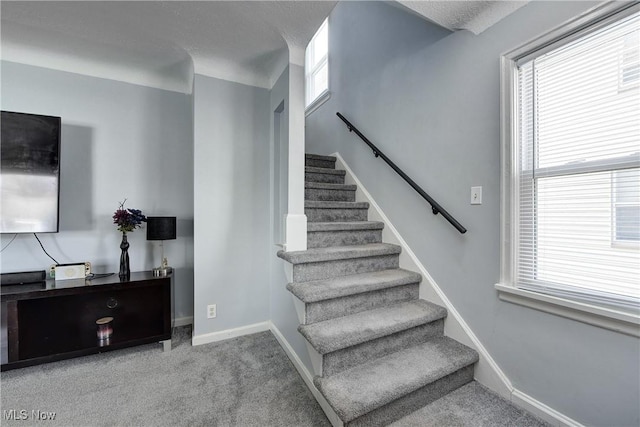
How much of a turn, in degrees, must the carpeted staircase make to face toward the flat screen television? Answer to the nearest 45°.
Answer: approximately 135° to its right

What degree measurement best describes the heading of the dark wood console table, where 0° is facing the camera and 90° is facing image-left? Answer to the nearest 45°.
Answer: approximately 0°

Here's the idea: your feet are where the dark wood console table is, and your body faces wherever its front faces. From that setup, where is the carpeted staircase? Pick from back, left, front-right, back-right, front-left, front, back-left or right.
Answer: front-left

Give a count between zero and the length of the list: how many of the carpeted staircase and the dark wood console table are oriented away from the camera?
0

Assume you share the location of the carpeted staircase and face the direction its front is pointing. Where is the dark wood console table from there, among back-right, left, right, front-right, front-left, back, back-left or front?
back-right

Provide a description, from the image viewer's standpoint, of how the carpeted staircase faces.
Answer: facing the viewer and to the right of the viewer

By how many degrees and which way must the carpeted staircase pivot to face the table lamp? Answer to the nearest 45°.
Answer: approximately 135° to its right
